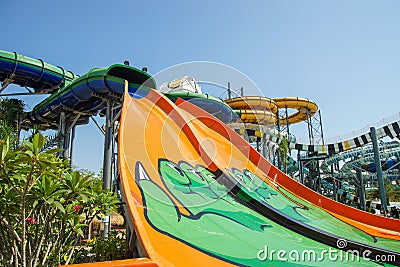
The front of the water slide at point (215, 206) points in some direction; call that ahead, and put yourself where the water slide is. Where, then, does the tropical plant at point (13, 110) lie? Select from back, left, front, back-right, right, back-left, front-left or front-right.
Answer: back

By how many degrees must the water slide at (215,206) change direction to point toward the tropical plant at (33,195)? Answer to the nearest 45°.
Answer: approximately 90° to its right

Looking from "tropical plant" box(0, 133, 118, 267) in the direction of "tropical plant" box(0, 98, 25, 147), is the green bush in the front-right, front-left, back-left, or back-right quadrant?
front-right

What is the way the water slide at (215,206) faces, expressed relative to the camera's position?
facing the viewer and to the right of the viewer

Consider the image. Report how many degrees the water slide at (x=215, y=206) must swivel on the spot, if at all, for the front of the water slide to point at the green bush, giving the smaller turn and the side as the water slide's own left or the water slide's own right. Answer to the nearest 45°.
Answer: approximately 135° to the water slide's own right
